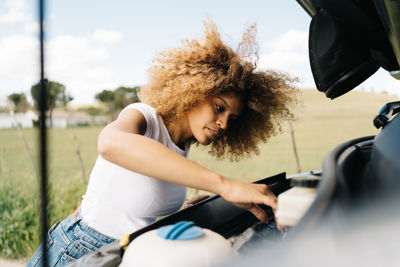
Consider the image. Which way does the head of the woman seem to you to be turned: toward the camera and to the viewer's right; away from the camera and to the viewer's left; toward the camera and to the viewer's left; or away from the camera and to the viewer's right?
toward the camera and to the viewer's right

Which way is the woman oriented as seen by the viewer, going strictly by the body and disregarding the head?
to the viewer's right

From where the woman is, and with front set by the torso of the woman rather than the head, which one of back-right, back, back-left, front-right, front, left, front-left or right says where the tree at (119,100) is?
left

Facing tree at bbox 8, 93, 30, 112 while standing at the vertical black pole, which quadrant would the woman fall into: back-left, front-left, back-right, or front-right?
front-right

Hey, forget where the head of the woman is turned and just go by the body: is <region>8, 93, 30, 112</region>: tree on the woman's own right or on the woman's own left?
on the woman's own left
